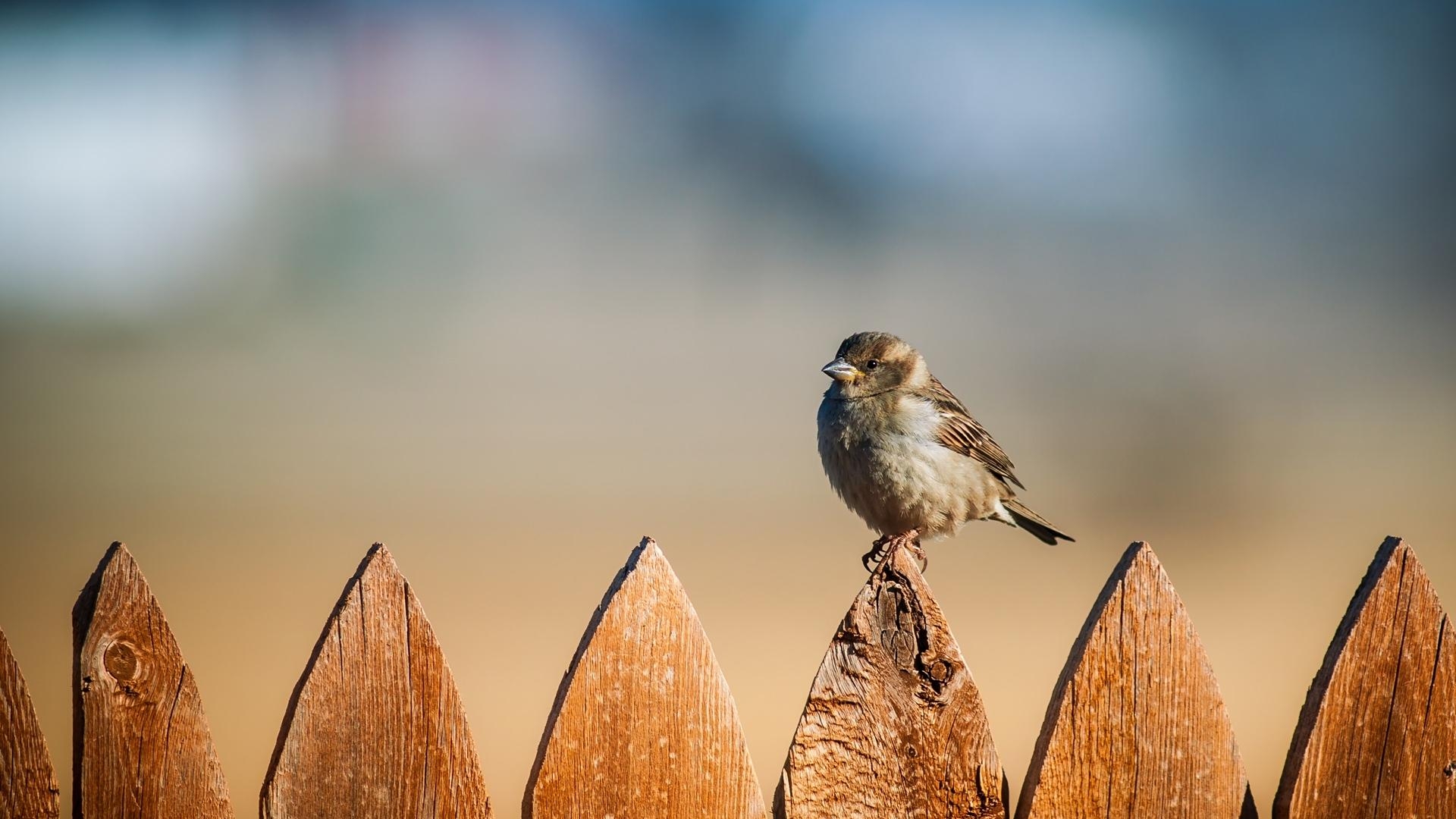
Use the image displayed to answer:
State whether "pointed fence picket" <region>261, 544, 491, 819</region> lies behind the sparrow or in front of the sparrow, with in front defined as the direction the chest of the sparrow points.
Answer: in front

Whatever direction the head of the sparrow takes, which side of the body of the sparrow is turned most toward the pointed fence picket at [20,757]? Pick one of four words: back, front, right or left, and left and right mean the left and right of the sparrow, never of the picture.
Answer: front

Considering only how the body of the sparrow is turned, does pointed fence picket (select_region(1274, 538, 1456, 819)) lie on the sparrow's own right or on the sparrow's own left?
on the sparrow's own left

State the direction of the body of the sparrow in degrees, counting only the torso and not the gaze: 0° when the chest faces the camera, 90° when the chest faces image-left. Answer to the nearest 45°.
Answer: approximately 45°

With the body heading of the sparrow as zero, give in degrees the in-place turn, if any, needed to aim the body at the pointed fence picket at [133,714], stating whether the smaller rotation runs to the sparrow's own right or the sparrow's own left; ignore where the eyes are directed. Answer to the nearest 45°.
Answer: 0° — it already faces it
